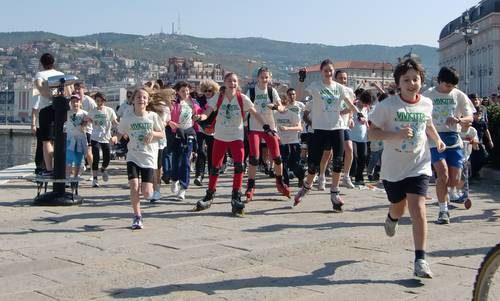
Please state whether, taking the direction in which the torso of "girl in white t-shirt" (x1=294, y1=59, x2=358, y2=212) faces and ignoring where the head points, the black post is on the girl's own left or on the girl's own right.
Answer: on the girl's own right

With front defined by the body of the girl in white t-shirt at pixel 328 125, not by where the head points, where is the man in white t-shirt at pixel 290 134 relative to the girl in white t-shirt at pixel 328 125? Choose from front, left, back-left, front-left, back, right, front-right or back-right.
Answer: back

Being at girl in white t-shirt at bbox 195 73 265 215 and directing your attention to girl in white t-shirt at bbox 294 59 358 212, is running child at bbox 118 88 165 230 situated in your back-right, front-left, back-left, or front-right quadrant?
back-right

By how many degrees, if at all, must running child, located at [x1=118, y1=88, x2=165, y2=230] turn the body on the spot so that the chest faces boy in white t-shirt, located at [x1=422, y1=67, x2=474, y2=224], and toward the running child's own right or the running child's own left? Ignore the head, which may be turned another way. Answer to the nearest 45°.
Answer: approximately 90° to the running child's own left

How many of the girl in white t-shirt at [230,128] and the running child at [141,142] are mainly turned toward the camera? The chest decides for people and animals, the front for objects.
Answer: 2

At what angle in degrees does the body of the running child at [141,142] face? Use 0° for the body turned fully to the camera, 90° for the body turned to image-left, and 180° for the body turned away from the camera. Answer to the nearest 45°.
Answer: approximately 0°

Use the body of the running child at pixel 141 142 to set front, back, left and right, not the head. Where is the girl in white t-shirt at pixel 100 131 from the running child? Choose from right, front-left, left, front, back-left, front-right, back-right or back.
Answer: back

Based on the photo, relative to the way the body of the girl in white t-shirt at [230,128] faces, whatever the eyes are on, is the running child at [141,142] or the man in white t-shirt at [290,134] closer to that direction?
the running child

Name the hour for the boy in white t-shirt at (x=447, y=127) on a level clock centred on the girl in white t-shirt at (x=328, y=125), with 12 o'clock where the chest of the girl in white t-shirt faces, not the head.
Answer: The boy in white t-shirt is roughly at 10 o'clock from the girl in white t-shirt.

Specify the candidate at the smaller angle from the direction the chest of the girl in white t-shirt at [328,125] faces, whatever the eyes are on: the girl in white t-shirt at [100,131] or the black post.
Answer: the black post

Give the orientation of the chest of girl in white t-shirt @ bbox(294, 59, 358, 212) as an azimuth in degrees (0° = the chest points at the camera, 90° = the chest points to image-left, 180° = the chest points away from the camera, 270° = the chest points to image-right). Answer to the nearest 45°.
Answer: approximately 0°
